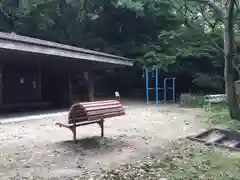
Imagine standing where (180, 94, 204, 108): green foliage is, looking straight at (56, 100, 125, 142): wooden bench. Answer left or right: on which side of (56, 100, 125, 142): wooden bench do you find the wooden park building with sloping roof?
right

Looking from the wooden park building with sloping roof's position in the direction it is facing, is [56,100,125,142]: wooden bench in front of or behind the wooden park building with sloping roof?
in front

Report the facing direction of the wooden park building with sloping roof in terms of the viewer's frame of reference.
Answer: facing the viewer and to the right of the viewer

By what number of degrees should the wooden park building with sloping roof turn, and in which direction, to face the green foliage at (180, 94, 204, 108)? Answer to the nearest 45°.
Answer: approximately 45° to its left
